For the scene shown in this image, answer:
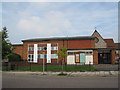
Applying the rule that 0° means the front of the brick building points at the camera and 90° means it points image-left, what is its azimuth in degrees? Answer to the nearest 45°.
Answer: approximately 0°

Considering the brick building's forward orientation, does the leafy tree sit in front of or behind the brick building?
in front
